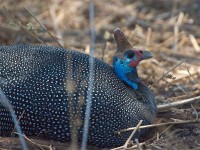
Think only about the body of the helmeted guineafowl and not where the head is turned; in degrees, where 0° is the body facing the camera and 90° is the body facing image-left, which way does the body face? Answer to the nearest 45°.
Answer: approximately 270°

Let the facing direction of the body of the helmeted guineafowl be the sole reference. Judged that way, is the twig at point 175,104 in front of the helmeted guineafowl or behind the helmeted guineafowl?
in front

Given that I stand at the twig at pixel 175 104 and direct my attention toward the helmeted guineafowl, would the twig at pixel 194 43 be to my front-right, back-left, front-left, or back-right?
back-right

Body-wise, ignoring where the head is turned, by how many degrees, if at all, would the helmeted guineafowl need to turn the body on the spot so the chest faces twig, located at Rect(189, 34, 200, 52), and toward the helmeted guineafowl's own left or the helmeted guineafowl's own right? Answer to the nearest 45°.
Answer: approximately 45° to the helmeted guineafowl's own left

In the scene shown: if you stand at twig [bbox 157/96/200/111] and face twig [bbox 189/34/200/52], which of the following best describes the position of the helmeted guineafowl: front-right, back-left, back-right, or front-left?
back-left
